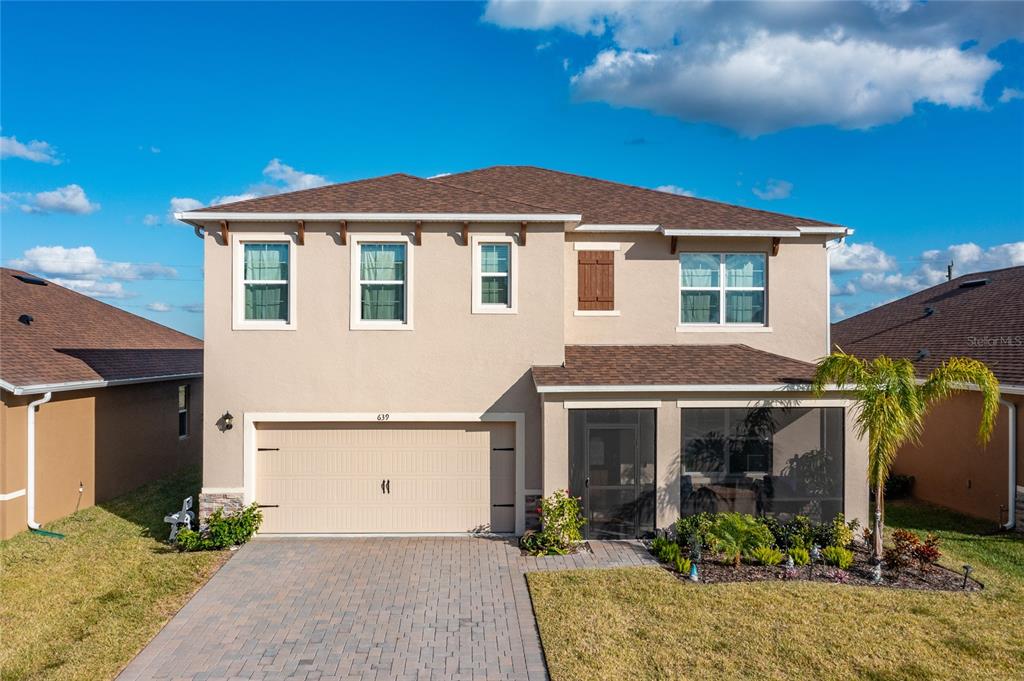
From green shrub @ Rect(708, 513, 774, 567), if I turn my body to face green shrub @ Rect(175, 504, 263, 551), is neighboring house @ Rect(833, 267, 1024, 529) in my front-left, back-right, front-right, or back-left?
back-right

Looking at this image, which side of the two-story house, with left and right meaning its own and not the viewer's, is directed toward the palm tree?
left

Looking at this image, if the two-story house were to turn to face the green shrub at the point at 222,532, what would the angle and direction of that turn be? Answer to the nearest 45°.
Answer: approximately 90° to its right

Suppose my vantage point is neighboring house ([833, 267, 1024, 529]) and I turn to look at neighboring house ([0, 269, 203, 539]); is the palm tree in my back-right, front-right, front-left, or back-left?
front-left

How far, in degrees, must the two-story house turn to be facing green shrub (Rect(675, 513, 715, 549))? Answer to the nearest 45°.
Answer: approximately 90° to its left

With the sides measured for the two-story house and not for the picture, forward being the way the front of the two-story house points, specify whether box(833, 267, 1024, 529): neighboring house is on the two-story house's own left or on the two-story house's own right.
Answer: on the two-story house's own left

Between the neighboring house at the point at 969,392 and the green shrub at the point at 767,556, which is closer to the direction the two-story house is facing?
the green shrub

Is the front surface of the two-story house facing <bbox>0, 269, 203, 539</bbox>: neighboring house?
no

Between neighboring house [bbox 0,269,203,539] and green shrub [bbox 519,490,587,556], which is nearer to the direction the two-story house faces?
the green shrub

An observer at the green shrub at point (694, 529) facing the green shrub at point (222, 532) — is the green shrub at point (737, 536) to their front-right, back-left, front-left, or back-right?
back-left

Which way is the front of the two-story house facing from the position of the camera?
facing the viewer

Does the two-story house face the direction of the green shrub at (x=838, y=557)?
no
